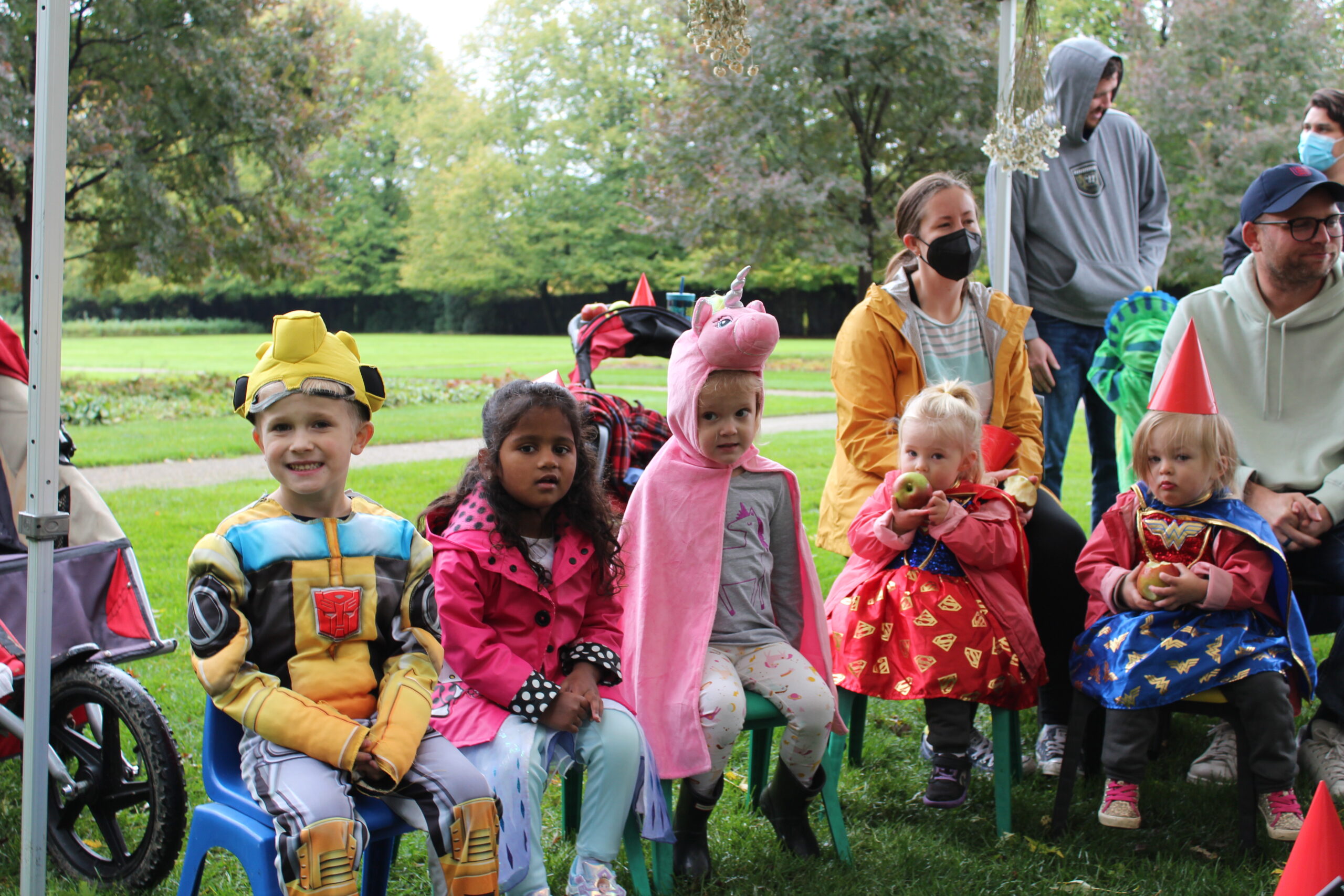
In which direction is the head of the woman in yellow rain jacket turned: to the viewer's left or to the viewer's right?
to the viewer's right

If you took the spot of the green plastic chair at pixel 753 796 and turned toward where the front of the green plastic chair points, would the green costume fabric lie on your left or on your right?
on your left

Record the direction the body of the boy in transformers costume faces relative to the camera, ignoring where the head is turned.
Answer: toward the camera

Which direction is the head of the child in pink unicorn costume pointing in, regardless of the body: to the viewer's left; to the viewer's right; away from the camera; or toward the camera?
toward the camera

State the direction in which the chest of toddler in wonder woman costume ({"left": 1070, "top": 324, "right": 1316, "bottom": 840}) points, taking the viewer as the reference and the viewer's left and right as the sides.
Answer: facing the viewer

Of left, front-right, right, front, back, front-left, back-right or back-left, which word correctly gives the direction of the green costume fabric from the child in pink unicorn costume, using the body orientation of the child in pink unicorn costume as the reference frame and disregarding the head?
left

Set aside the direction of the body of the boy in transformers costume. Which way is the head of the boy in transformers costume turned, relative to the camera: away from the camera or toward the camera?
toward the camera

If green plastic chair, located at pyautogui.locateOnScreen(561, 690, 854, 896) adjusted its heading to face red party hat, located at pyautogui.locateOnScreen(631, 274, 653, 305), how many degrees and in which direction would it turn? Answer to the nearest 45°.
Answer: approximately 135° to its left

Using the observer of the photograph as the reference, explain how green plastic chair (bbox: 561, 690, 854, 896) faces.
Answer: facing the viewer and to the right of the viewer

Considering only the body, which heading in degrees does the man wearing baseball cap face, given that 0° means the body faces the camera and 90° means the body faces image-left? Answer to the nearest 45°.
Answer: approximately 0°

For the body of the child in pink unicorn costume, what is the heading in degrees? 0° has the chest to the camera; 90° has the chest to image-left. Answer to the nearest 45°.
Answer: approximately 315°
